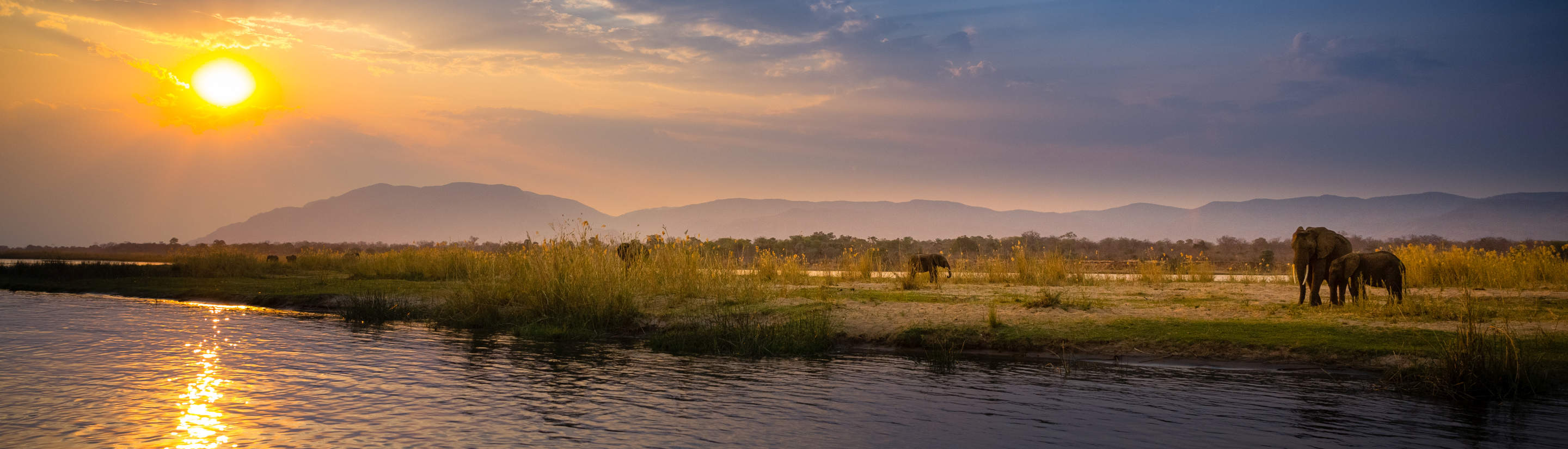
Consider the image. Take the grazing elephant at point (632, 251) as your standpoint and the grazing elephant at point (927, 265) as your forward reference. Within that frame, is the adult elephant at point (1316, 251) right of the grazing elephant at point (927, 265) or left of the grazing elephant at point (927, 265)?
right

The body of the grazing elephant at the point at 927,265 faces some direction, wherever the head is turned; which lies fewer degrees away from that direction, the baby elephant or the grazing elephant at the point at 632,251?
the baby elephant

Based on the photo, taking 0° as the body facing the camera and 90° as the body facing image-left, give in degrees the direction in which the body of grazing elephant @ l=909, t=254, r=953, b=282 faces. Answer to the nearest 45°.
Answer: approximately 270°

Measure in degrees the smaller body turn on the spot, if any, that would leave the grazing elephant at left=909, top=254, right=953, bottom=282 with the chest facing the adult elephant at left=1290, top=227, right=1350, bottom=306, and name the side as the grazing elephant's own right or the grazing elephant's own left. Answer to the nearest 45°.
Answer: approximately 45° to the grazing elephant's own right

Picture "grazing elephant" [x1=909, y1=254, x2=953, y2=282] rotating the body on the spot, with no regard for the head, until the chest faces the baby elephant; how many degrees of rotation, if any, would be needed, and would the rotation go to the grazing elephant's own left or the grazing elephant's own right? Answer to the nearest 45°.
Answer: approximately 45° to the grazing elephant's own right

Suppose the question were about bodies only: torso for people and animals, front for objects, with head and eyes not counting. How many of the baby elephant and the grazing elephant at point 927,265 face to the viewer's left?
1

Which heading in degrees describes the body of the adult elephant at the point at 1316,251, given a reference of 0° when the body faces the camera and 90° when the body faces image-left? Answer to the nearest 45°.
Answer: approximately 45°

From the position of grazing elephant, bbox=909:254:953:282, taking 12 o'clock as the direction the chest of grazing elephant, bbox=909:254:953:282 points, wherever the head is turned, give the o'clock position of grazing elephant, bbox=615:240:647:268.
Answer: grazing elephant, bbox=615:240:647:268 is roughly at 5 o'clock from grazing elephant, bbox=909:254:953:282.

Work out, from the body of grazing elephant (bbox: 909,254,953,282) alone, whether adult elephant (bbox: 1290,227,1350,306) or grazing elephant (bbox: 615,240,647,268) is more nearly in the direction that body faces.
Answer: the adult elephant
